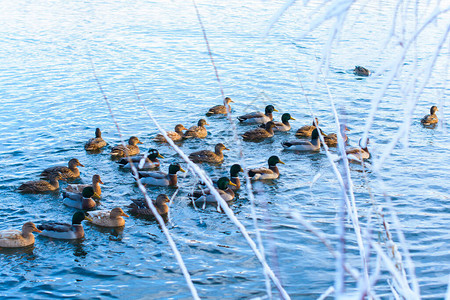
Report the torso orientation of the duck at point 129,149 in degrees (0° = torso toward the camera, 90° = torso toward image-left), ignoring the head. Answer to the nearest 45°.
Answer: approximately 270°

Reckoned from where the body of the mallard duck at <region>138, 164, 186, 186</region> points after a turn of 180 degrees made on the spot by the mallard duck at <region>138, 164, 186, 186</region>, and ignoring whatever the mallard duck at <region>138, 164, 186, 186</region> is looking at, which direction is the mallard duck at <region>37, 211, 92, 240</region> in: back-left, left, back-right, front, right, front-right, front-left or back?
front-left

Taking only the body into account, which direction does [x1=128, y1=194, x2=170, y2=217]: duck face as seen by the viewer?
to the viewer's right

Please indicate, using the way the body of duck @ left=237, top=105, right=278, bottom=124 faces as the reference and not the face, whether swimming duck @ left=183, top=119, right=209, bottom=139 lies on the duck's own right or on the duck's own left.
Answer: on the duck's own right

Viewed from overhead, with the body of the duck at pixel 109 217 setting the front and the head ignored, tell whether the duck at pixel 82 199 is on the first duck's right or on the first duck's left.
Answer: on the first duck's left

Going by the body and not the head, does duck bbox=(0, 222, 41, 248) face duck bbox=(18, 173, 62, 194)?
no

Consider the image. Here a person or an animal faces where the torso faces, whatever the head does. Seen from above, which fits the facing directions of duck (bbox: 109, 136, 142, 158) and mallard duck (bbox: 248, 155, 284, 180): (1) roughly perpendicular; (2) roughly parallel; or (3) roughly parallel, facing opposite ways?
roughly parallel

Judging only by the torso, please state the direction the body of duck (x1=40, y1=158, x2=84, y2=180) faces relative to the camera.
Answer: to the viewer's right

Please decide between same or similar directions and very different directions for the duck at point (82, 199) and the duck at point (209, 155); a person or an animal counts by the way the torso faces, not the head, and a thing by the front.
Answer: same or similar directions

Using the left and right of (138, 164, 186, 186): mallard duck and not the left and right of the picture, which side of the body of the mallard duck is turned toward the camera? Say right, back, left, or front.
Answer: right

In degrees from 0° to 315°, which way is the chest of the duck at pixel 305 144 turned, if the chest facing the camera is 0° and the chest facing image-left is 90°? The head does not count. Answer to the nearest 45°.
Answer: approximately 270°

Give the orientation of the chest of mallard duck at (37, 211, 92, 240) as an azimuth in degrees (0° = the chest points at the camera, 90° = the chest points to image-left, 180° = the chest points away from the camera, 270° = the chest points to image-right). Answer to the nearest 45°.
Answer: approximately 270°

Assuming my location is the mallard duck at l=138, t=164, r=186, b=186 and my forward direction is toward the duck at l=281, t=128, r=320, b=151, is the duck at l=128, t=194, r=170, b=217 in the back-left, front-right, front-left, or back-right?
back-right

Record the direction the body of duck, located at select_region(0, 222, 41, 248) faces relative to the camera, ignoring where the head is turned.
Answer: to the viewer's right

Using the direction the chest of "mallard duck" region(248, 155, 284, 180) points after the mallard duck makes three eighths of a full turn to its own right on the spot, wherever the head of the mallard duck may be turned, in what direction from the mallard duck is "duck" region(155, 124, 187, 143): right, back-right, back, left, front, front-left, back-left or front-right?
right

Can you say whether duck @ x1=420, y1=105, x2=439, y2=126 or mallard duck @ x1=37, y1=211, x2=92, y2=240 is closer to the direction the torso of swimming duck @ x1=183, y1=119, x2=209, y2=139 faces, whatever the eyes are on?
the duck

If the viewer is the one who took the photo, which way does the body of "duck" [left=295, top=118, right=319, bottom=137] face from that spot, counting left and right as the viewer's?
facing to the right of the viewer

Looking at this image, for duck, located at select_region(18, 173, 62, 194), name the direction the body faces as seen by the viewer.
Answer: to the viewer's right

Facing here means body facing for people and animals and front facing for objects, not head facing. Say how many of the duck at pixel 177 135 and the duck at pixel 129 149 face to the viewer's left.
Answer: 0
